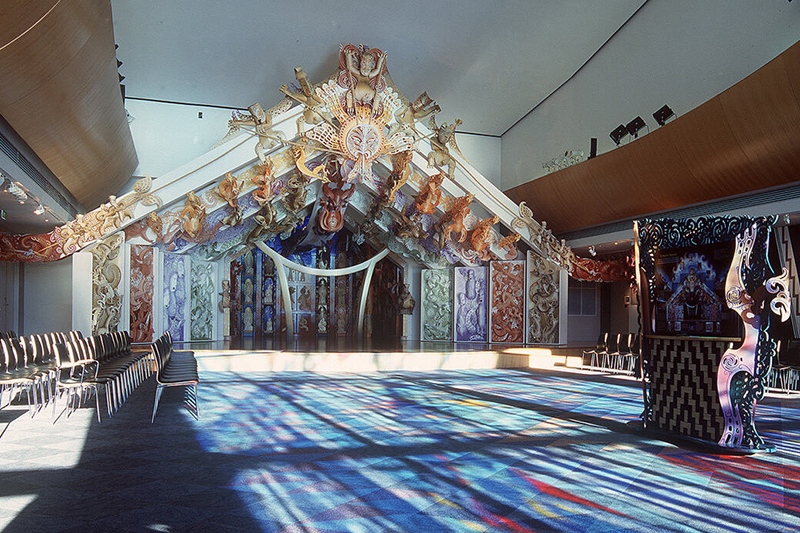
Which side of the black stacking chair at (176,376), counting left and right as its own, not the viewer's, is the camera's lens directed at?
right

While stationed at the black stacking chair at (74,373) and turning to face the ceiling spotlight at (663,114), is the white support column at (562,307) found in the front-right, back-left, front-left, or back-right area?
front-left

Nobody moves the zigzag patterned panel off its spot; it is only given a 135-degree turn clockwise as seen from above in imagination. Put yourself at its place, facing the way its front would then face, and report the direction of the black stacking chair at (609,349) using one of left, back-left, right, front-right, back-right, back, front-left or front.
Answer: front-right

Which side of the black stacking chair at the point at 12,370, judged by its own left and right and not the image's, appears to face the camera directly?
right

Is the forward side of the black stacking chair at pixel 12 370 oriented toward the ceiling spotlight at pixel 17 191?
no

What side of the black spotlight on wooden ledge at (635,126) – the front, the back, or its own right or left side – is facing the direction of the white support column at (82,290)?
front

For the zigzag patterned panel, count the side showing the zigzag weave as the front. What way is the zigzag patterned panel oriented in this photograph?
toward the camera

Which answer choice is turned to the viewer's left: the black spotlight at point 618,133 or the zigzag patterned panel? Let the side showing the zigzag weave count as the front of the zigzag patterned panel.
the black spotlight

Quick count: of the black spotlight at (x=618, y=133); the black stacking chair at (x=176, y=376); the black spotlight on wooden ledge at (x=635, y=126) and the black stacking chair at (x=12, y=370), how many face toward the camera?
0

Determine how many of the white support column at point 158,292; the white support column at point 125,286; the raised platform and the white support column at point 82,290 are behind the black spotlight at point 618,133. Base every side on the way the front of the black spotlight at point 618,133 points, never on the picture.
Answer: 0

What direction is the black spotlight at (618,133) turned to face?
to the viewer's left

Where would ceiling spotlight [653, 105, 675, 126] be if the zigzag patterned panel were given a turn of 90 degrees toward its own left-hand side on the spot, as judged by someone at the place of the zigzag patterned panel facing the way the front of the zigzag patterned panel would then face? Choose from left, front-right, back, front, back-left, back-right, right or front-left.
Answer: left

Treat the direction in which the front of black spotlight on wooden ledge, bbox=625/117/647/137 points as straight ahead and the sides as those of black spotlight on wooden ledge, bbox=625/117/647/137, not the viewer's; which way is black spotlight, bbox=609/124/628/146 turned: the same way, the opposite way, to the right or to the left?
the same way

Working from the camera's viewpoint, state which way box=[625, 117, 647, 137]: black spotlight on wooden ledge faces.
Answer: facing to the left of the viewer
